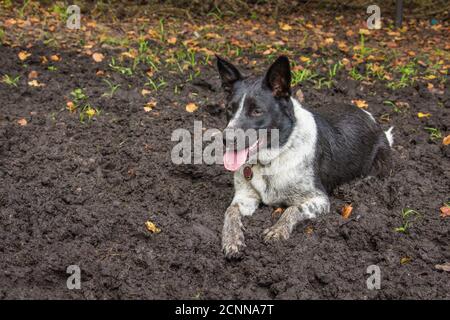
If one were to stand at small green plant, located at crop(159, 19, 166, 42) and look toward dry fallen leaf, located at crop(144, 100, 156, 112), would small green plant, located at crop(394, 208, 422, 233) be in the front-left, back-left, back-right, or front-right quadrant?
front-left

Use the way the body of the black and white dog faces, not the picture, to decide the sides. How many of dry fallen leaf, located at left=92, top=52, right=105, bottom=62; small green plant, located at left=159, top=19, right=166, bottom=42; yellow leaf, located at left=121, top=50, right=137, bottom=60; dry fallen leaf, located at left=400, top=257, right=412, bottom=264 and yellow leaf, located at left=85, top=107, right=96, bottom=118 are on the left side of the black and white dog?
1

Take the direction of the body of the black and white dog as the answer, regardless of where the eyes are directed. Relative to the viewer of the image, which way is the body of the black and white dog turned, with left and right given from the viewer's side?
facing the viewer and to the left of the viewer

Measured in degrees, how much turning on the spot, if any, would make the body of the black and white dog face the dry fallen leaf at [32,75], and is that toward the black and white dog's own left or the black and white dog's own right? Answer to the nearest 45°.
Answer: approximately 90° to the black and white dog's own right

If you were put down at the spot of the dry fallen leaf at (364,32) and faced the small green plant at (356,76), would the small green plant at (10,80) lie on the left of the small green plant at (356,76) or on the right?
right

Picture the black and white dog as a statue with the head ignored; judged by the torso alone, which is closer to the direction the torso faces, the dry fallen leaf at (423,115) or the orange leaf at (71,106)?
the orange leaf

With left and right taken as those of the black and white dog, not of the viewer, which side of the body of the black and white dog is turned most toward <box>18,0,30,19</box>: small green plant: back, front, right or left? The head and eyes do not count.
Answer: right

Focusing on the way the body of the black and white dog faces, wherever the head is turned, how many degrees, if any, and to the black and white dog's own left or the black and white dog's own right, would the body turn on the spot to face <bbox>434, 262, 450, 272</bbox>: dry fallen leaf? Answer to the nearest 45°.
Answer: approximately 90° to the black and white dog's own left

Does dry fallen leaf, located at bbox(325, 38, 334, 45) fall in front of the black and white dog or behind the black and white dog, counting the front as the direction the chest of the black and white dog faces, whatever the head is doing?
behind

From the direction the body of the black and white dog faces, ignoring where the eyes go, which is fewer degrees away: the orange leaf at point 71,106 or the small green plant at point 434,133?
the orange leaf

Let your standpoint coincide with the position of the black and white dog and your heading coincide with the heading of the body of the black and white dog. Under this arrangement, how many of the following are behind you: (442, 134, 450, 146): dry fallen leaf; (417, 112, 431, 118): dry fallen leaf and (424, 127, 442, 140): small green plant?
3

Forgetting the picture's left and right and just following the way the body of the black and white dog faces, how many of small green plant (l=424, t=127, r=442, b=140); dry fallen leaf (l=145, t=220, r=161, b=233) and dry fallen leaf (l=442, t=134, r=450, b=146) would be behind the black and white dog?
2

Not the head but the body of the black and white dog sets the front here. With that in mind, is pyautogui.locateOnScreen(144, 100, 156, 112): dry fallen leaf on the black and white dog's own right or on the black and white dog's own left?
on the black and white dog's own right

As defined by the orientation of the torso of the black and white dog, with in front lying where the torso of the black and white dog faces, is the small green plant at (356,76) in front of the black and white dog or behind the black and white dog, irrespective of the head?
behind

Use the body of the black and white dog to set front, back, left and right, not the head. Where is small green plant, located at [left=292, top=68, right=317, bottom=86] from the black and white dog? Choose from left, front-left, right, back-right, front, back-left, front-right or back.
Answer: back-right

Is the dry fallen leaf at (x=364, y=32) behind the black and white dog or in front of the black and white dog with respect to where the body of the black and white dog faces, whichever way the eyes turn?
behind

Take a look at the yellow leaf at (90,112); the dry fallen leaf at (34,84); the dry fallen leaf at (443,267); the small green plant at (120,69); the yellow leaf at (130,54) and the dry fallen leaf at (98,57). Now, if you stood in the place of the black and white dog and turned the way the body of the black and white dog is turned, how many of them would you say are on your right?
5

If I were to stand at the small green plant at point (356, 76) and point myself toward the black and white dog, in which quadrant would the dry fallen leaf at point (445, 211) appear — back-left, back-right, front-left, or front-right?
front-left

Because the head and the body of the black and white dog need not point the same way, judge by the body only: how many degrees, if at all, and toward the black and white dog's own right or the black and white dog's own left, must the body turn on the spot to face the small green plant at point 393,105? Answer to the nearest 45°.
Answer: approximately 180°

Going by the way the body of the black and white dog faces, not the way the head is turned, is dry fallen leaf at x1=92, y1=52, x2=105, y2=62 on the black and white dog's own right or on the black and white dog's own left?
on the black and white dog's own right

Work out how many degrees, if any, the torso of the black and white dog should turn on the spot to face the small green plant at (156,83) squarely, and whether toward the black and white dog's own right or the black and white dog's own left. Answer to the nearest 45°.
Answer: approximately 90° to the black and white dog's own right

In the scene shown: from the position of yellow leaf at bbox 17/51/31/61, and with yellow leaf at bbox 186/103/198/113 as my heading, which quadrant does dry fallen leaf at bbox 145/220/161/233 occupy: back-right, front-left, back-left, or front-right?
front-right
